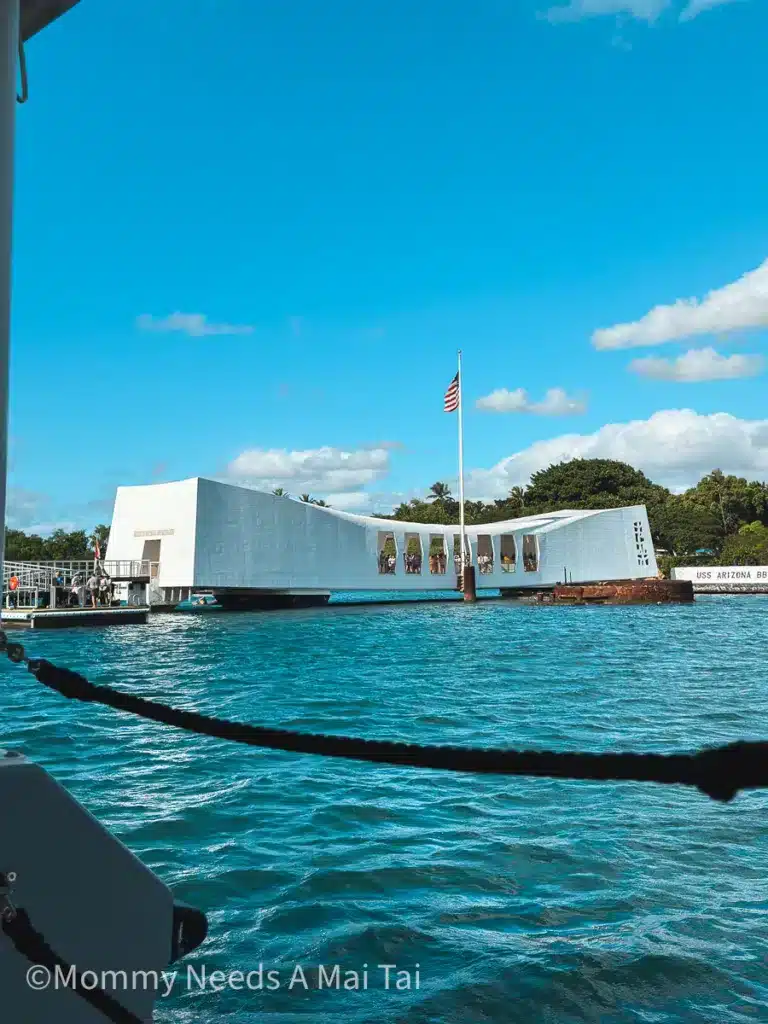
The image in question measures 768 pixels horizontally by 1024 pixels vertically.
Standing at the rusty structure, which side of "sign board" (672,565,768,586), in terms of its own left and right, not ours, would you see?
front

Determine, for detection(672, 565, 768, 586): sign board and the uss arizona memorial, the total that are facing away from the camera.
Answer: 0

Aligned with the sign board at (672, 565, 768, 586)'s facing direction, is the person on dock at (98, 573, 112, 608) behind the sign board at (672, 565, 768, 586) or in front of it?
in front

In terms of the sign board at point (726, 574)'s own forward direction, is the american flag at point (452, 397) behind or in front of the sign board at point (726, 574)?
in front

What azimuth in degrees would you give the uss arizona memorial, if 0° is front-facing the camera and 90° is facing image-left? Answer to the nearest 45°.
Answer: approximately 45°

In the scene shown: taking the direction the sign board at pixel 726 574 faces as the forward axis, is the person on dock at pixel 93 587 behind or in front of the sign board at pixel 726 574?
in front

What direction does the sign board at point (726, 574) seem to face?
toward the camera
